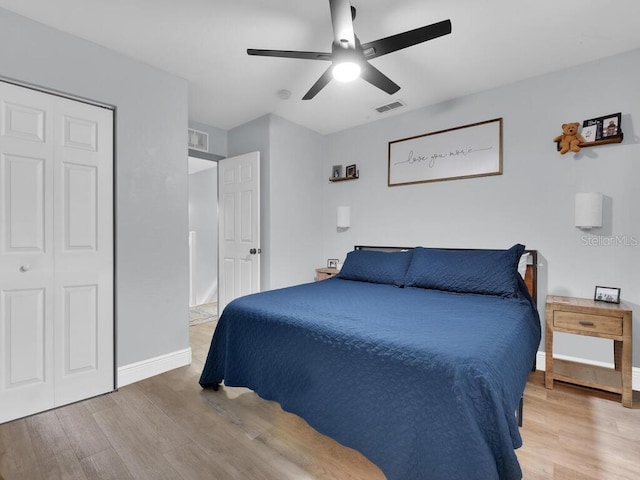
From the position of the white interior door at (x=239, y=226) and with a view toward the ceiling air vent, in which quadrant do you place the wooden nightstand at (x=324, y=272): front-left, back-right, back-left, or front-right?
front-left

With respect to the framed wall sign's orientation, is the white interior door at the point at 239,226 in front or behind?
in front

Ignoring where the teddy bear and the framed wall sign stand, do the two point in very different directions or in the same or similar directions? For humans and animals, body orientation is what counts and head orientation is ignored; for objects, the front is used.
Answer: same or similar directions

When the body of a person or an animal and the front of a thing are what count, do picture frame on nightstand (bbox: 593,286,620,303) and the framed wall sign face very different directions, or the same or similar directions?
same or similar directions

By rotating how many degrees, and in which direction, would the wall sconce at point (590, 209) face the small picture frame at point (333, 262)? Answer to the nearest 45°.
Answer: approximately 90° to its right

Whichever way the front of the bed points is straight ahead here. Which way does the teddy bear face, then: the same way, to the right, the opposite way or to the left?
the same way

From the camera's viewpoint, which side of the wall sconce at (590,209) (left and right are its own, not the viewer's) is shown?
front

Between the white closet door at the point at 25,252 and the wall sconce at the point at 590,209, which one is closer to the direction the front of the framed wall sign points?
the white closet door

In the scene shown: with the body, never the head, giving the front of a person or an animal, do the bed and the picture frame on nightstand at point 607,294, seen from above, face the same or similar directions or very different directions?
same or similar directions

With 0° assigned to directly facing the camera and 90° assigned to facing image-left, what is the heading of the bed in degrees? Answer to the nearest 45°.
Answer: approximately 45°

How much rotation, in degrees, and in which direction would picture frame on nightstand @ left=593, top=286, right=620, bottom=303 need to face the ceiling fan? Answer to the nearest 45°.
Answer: approximately 45° to its right

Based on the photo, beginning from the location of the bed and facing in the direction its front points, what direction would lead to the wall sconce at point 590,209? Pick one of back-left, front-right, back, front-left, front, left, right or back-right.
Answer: back

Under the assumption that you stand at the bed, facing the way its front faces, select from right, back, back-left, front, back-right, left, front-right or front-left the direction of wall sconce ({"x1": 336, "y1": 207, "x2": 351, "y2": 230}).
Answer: back-right
